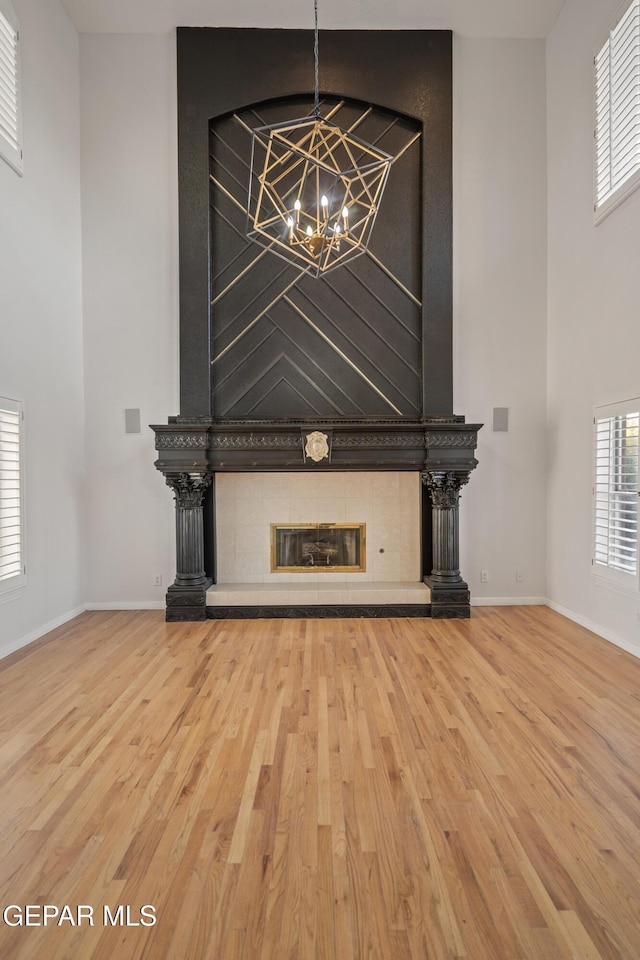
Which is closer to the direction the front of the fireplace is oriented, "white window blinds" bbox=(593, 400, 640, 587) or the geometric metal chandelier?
the geometric metal chandelier

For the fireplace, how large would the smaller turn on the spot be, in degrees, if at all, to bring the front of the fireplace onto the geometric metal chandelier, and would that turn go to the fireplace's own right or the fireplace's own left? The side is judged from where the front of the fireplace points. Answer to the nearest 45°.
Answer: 0° — it already faces it

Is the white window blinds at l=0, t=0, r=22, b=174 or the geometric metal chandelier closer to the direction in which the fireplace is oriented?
the geometric metal chandelier

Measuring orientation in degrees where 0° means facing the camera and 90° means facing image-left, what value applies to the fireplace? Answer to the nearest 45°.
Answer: approximately 0°

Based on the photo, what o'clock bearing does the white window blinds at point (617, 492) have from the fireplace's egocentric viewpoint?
The white window blinds is roughly at 10 o'clock from the fireplace.

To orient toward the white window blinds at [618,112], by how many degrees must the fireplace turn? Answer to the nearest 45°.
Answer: approximately 45° to its left

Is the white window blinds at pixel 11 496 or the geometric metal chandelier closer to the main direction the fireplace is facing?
the geometric metal chandelier

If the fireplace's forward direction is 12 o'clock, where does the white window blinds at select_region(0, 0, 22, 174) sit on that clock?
The white window blinds is roughly at 2 o'clock from the fireplace.

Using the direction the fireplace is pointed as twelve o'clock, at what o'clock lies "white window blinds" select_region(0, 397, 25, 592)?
The white window blinds is roughly at 2 o'clock from the fireplace.

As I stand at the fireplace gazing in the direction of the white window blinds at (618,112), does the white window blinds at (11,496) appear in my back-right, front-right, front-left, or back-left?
back-right
